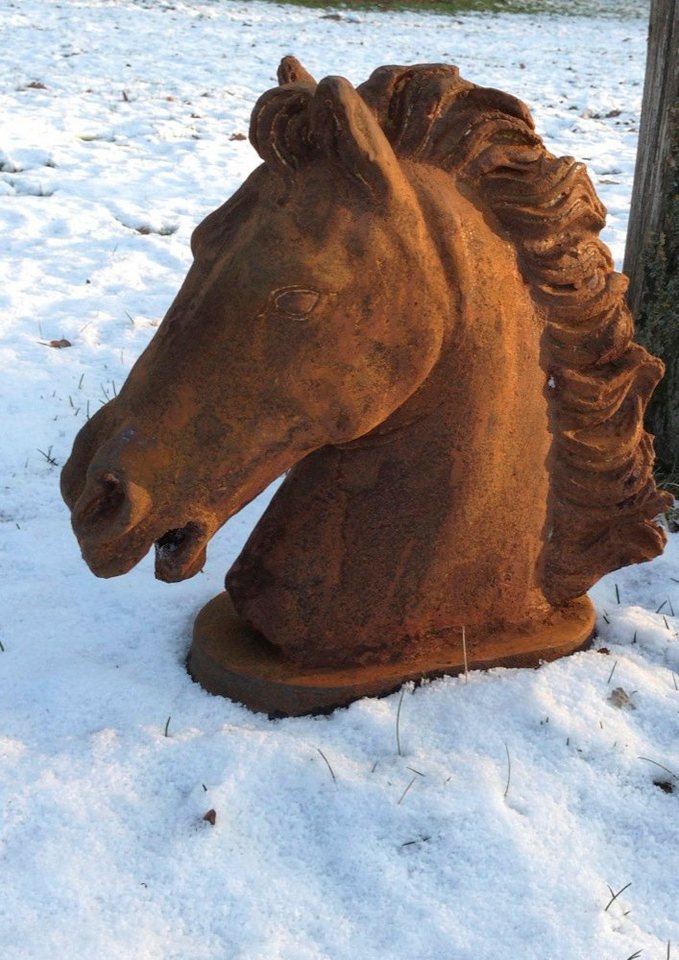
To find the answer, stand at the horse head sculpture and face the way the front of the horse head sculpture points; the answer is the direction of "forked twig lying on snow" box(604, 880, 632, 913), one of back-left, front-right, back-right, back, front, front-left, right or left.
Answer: left

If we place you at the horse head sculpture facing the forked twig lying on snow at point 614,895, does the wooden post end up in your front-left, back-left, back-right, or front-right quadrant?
back-left

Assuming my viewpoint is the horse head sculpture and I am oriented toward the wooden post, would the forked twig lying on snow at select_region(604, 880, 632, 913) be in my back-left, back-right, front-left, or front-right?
back-right

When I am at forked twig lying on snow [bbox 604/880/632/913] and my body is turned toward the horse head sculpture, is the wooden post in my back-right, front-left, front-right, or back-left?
front-right

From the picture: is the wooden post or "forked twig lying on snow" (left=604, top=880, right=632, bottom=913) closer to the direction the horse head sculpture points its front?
the forked twig lying on snow

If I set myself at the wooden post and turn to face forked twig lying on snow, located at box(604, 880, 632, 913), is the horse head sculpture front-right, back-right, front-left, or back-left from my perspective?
front-right

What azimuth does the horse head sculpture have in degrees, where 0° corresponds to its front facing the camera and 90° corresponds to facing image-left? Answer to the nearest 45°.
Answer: approximately 45°

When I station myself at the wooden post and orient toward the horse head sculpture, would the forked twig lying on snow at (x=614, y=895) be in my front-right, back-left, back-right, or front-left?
front-left

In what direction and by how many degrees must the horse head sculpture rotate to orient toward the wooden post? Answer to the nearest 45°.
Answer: approximately 180°
